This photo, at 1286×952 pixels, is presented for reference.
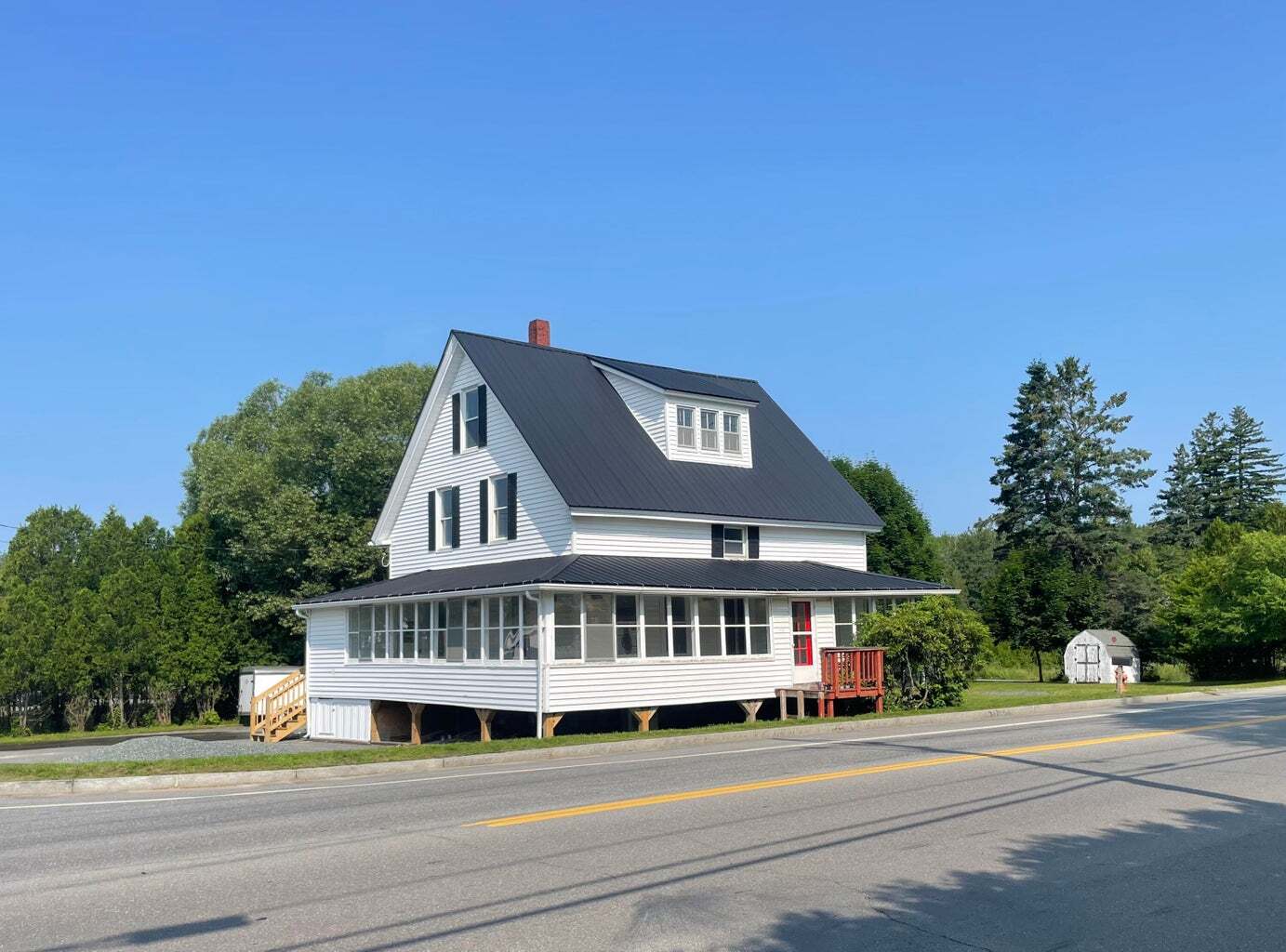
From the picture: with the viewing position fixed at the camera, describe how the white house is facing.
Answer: facing the viewer and to the right of the viewer

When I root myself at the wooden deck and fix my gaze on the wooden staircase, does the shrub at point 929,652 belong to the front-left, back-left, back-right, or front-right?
back-right

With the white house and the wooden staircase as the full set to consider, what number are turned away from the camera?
0

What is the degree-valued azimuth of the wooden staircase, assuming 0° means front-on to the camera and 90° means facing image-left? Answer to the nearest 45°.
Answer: approximately 45°

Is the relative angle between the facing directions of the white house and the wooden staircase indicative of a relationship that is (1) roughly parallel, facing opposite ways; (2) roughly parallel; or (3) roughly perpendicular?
roughly perpendicular

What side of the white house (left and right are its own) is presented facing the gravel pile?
right

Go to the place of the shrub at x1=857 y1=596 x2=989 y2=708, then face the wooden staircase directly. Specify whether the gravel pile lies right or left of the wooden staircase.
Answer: left

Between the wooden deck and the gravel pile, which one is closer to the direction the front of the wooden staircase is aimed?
the gravel pile

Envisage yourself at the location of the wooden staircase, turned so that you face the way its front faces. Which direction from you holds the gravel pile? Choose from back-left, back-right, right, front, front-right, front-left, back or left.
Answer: front-left

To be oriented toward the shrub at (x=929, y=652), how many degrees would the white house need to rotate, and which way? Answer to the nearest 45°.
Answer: approximately 45° to its left
